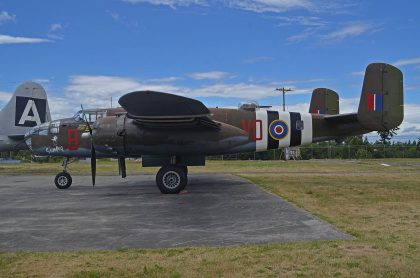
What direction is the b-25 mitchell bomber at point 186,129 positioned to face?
to the viewer's left

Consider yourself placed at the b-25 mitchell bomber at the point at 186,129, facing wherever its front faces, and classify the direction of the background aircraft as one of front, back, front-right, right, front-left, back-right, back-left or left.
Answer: front-right
